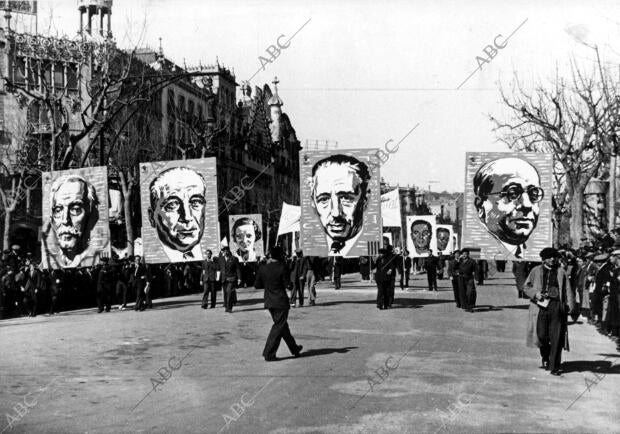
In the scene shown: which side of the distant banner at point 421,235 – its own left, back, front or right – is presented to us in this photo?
front

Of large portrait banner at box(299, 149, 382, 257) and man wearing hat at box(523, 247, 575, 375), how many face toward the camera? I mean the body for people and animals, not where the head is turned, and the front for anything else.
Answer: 2

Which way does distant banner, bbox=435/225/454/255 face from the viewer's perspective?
toward the camera

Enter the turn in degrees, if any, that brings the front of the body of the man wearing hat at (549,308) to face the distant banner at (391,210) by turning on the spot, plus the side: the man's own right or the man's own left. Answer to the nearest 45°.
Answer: approximately 180°

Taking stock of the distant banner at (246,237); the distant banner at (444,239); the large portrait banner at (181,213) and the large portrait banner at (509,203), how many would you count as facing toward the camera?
4

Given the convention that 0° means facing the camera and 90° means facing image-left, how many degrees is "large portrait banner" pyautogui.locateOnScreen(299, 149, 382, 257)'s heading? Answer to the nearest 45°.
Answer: approximately 0°

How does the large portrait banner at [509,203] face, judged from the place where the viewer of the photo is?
facing the viewer

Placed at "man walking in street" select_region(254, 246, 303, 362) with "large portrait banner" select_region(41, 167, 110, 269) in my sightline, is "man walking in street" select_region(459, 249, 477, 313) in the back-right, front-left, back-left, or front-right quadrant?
front-right

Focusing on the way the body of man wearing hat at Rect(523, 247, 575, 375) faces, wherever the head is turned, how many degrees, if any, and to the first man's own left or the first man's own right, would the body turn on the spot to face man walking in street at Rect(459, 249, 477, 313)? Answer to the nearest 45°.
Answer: approximately 180°

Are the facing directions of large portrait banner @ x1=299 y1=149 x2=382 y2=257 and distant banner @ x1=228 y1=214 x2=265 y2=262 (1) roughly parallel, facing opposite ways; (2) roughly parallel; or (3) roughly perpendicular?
roughly parallel

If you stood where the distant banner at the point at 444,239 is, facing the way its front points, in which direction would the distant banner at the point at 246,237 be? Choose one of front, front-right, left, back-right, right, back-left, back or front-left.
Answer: front-right

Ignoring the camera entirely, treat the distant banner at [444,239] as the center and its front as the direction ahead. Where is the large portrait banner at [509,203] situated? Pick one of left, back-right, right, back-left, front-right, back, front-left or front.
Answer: front

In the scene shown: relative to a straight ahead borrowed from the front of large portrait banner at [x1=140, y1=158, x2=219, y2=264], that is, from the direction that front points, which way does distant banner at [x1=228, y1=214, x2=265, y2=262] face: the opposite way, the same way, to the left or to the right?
the same way

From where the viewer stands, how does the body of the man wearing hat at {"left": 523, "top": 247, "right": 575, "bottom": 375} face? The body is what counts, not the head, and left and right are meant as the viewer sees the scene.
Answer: facing the viewer
